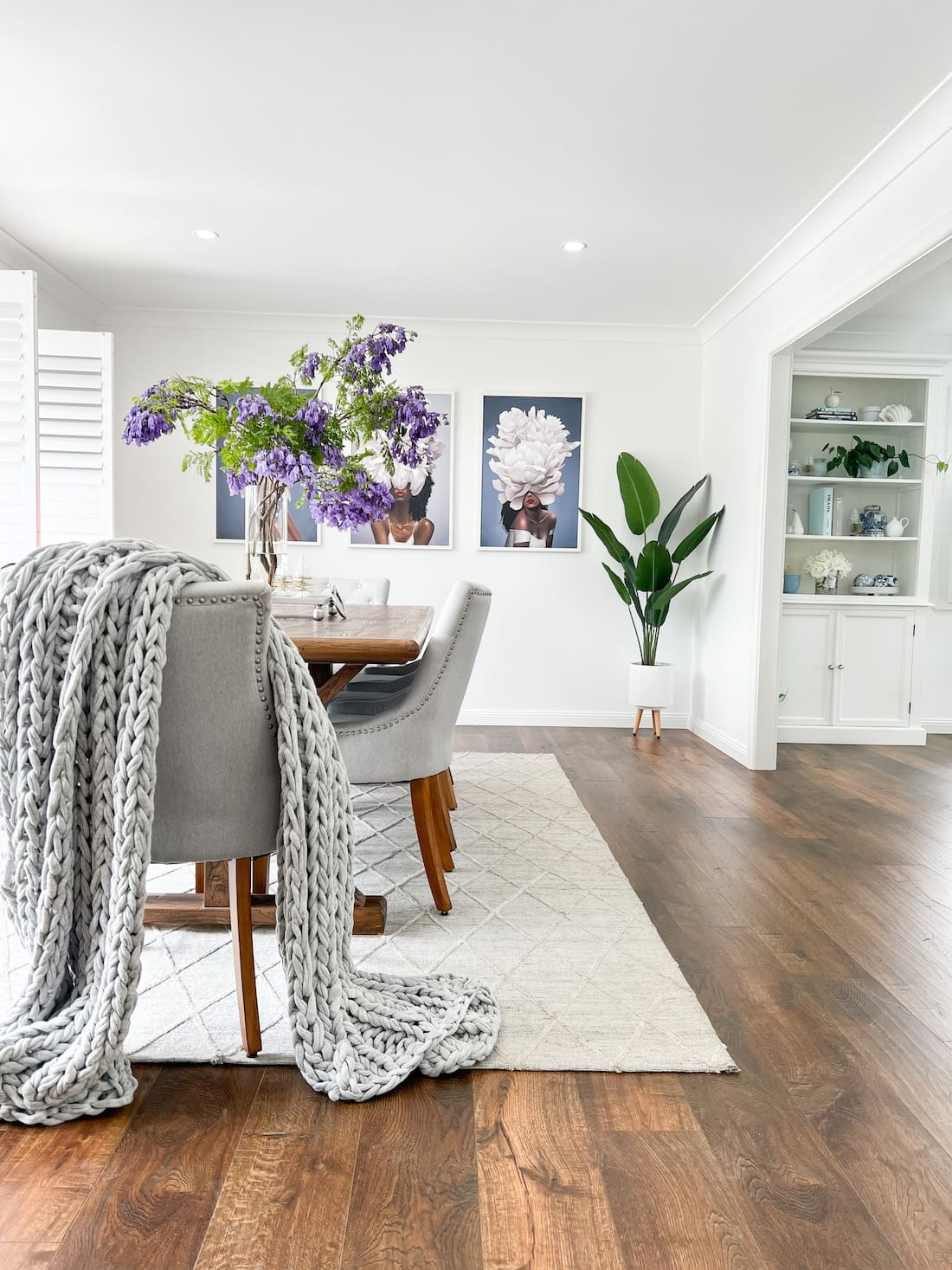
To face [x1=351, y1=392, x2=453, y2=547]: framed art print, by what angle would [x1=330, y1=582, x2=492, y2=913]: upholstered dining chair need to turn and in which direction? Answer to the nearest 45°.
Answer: approximately 90° to its right

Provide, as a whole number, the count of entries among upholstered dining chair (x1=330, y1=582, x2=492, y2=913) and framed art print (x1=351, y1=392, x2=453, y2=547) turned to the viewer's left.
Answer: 1

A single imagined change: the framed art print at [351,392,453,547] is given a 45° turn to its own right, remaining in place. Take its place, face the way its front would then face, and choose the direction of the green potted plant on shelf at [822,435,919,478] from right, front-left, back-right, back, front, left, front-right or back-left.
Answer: back-left

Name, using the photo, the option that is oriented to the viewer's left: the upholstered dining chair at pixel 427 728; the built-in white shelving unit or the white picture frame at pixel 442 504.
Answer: the upholstered dining chair

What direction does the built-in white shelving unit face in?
toward the camera

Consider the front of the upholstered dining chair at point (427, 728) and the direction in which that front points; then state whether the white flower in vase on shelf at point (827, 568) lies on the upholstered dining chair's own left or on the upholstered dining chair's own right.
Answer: on the upholstered dining chair's own right

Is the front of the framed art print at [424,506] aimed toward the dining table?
yes

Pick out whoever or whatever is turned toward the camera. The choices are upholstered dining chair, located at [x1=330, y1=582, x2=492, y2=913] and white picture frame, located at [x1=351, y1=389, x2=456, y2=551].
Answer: the white picture frame

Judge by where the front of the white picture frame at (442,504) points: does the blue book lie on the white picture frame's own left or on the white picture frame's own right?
on the white picture frame's own left

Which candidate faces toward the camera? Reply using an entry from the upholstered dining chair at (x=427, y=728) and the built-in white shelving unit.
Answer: the built-in white shelving unit

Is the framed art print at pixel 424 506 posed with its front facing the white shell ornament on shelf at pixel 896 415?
no

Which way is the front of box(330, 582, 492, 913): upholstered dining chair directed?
to the viewer's left
